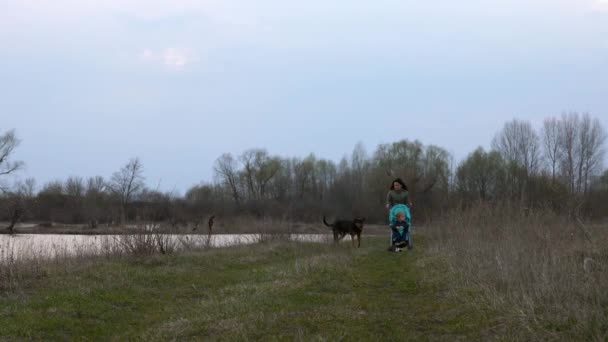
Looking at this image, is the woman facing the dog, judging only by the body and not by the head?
no

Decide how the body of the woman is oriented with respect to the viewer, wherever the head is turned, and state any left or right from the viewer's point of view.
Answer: facing the viewer
